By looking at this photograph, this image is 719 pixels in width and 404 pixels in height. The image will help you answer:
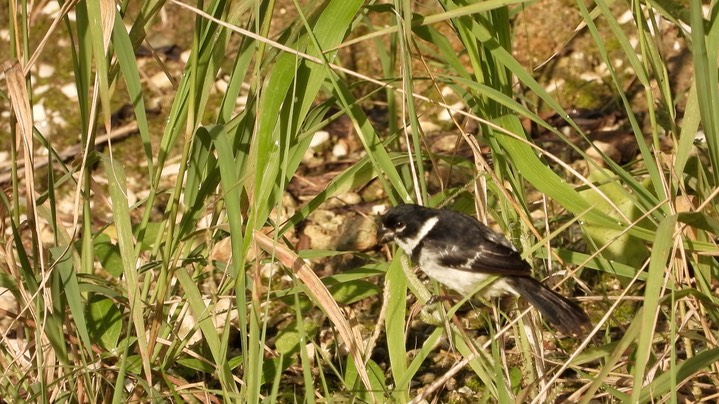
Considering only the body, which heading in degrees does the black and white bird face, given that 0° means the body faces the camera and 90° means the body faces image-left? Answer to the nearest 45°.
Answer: approximately 90°

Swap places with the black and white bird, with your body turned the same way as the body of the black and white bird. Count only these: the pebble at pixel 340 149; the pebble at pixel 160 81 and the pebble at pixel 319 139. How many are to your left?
0

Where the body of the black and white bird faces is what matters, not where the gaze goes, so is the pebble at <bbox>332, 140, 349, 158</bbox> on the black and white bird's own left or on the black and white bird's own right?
on the black and white bird's own right

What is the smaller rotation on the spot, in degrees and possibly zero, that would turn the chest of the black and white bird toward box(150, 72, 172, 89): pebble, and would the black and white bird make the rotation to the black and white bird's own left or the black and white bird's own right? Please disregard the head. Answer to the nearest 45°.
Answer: approximately 45° to the black and white bird's own right

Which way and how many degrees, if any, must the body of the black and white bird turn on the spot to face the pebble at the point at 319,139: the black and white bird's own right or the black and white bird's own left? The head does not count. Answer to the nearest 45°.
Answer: approximately 45° to the black and white bird's own right

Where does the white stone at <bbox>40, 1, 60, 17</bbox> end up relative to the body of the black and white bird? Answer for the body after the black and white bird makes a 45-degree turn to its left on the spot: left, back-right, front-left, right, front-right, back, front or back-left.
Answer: right
